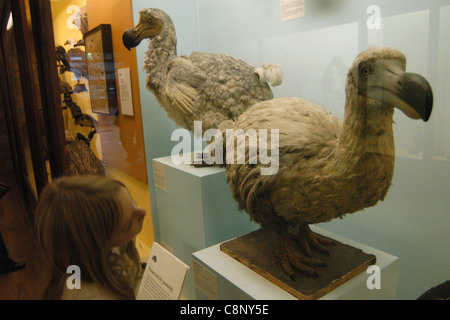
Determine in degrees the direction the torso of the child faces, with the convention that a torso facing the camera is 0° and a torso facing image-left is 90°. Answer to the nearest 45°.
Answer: approximately 270°

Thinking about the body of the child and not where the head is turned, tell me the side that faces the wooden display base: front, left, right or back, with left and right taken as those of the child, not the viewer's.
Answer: front

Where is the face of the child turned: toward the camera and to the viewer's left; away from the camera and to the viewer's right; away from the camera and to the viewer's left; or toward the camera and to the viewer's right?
away from the camera and to the viewer's right

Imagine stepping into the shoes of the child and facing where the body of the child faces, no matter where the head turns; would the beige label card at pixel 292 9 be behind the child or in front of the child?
in front
